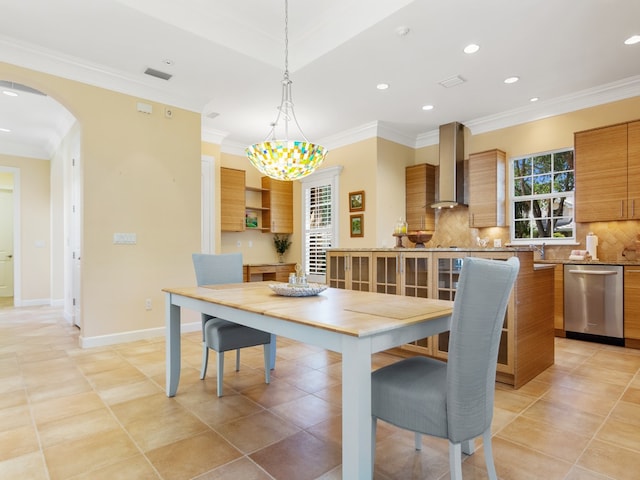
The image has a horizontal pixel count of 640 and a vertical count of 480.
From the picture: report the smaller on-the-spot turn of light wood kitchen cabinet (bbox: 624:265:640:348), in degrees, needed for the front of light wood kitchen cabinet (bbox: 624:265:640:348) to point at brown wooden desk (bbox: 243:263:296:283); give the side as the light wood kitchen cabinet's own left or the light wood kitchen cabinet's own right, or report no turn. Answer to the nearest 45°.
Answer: approximately 90° to the light wood kitchen cabinet's own right

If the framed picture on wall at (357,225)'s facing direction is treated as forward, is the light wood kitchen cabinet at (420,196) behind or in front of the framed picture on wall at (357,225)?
behind

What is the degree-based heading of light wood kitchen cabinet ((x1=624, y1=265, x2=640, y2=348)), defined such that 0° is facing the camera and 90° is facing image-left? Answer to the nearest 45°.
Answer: approximately 0°

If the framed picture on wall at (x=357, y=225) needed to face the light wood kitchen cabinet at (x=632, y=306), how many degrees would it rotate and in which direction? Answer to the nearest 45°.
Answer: approximately 90° to its left

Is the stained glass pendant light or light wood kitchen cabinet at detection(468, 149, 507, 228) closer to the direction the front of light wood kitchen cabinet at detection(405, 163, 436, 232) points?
the stained glass pendant light

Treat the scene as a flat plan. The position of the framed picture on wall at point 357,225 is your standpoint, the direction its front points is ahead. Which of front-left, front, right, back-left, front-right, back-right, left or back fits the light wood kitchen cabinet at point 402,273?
front-left

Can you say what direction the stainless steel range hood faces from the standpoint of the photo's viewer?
facing the viewer and to the left of the viewer

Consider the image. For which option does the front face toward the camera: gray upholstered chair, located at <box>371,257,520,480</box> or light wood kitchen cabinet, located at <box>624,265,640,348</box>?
the light wood kitchen cabinet

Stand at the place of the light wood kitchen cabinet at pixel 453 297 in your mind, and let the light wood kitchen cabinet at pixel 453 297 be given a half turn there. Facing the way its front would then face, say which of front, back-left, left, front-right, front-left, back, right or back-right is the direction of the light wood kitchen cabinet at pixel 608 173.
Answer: front

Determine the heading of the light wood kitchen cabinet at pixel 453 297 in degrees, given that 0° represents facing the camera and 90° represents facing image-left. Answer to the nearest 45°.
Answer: approximately 45°

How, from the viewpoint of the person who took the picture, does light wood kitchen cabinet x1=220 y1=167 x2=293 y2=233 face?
facing the viewer and to the right of the viewer

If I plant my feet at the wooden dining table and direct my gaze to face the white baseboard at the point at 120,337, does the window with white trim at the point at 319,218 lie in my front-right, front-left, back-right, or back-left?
front-right

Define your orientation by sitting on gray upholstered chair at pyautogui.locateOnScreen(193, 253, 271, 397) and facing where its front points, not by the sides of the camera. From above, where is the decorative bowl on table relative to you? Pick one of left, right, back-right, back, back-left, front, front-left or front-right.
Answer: front

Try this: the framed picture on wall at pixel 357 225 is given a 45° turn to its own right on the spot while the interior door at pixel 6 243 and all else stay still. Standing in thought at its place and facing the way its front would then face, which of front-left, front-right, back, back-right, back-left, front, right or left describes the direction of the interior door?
front

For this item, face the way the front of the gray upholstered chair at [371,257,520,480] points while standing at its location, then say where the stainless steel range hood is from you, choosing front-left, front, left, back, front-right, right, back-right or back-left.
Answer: front-right

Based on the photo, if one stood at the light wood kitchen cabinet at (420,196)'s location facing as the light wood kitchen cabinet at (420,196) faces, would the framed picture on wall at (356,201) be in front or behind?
in front
